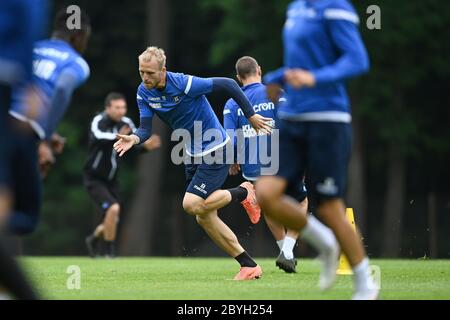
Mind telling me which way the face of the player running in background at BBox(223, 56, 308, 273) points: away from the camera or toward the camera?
away from the camera

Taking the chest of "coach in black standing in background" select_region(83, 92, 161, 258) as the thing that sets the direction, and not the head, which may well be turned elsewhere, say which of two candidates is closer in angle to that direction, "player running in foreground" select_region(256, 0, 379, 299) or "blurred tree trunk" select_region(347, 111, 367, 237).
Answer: the player running in foreground

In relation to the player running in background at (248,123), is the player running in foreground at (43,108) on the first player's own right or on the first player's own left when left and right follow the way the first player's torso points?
on the first player's own left

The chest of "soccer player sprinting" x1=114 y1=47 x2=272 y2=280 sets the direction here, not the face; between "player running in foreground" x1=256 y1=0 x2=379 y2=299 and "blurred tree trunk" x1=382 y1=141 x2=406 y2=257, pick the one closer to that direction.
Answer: the player running in foreground

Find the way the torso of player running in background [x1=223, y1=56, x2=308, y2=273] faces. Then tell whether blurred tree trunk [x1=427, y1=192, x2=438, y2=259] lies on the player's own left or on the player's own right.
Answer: on the player's own right

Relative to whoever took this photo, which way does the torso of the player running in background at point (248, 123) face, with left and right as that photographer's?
facing away from the viewer and to the left of the viewer
